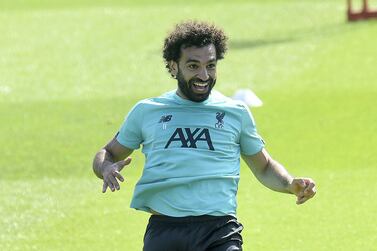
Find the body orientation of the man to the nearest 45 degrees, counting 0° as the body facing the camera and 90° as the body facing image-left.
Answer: approximately 0°
